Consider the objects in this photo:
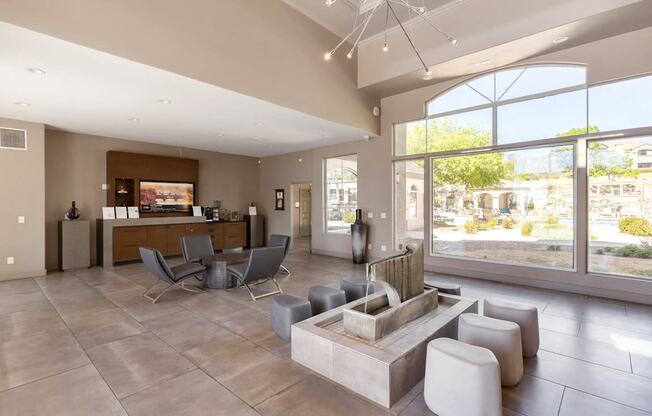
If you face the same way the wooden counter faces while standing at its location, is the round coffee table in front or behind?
in front

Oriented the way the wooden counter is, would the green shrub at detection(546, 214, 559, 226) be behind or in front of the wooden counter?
in front

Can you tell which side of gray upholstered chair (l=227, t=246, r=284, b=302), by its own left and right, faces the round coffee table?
front

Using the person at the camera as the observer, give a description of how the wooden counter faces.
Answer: facing the viewer and to the right of the viewer

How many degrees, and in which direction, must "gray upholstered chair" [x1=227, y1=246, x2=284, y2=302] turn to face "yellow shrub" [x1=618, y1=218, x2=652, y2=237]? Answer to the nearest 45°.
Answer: approximately 135° to its right

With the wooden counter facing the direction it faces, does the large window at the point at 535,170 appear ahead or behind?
ahead
